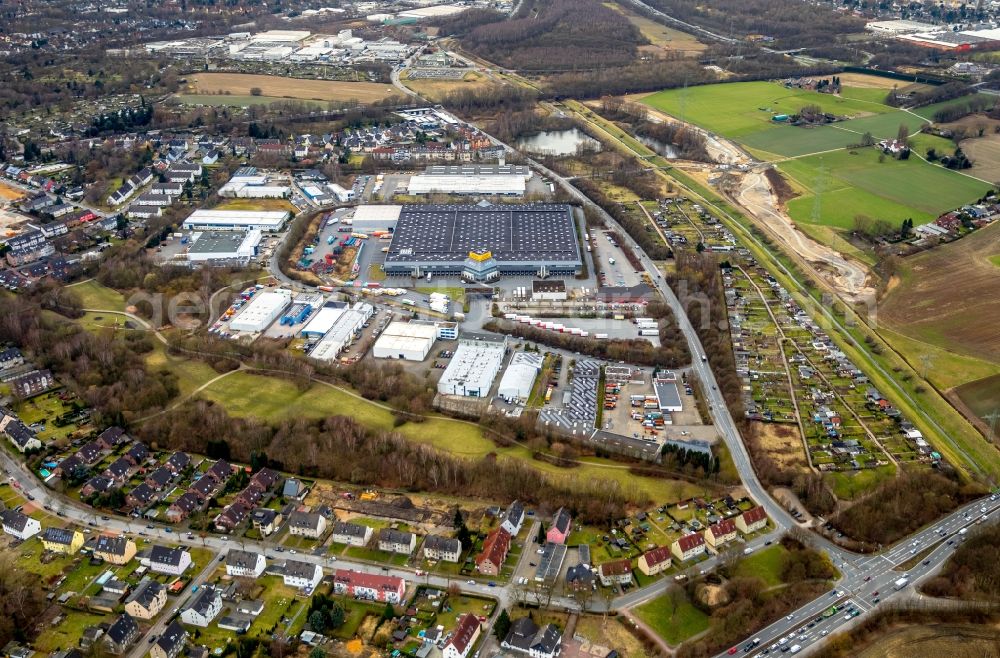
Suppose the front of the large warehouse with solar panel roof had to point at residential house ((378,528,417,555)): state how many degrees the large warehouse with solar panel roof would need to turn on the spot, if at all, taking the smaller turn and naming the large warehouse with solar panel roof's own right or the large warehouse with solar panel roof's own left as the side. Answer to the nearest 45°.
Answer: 0° — it already faces it

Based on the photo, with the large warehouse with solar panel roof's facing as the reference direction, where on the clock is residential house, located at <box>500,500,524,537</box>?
The residential house is roughly at 12 o'clock from the large warehouse with solar panel roof.

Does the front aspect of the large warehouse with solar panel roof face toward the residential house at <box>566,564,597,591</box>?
yes

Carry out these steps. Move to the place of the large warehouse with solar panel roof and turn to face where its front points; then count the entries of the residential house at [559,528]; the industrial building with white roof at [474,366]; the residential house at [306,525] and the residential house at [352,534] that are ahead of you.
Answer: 4

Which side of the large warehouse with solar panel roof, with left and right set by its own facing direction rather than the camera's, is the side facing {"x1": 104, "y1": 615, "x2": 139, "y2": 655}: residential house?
front

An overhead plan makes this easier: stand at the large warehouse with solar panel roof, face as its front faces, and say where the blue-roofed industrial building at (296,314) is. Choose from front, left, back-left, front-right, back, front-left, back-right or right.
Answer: front-right

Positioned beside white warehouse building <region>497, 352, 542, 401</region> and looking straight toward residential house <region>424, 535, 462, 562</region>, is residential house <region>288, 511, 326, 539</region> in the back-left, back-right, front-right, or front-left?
front-right

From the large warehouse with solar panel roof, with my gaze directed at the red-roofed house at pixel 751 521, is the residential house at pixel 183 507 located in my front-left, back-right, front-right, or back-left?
front-right

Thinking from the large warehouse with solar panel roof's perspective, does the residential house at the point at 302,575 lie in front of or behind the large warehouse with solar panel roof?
in front

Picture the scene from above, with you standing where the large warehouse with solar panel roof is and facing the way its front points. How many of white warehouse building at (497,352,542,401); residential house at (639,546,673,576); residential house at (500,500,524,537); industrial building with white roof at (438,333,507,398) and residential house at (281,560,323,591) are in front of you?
5

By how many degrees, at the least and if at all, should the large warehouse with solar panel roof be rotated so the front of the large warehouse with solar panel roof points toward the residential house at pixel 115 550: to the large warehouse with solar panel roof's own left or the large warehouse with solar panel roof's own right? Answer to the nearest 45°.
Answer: approximately 45° to the large warehouse with solar panel roof's own right

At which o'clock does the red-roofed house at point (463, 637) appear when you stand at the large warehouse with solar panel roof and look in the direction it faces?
The red-roofed house is roughly at 12 o'clock from the large warehouse with solar panel roof.

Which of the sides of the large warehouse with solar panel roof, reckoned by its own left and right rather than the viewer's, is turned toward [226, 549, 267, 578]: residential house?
front

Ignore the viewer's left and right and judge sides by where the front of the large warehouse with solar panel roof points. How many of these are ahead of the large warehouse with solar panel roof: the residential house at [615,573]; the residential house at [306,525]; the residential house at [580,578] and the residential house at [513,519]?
4

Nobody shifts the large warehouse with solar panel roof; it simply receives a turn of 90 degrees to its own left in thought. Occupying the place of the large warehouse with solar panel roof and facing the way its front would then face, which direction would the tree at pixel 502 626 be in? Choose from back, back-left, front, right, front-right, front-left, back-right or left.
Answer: right

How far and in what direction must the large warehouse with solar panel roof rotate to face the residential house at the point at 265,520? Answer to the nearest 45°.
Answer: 0° — it already faces it

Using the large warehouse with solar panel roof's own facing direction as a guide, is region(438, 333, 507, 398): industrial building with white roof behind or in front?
in front

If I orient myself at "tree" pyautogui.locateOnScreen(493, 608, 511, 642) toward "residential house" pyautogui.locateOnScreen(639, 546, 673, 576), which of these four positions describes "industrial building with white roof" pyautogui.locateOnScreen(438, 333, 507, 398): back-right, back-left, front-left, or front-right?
front-left

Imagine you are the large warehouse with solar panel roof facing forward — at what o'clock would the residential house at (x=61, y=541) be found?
The residential house is roughly at 1 o'clock from the large warehouse with solar panel roof.

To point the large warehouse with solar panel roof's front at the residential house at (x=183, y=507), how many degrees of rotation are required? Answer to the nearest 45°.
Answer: approximately 45° to its right

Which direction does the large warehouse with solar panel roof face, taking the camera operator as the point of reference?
facing the viewer
